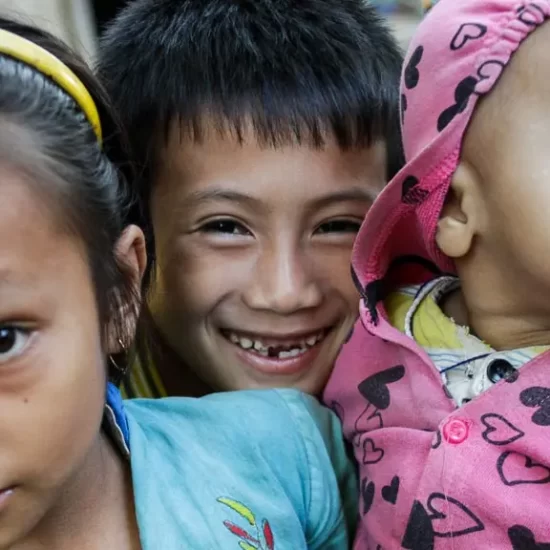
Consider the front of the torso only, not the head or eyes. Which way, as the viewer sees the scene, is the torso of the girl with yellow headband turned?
toward the camera

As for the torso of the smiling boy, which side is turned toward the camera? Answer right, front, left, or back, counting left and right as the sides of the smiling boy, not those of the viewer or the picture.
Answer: front

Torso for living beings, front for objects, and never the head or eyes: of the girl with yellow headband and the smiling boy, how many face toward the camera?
2

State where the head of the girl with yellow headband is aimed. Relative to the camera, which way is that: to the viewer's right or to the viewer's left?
to the viewer's left

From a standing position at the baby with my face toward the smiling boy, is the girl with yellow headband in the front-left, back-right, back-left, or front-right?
front-left

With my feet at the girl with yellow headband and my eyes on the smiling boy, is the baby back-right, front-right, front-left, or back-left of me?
front-right

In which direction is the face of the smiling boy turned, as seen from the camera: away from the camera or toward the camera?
toward the camera

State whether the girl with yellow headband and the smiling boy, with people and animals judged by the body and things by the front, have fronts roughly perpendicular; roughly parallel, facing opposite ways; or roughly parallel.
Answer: roughly parallel
